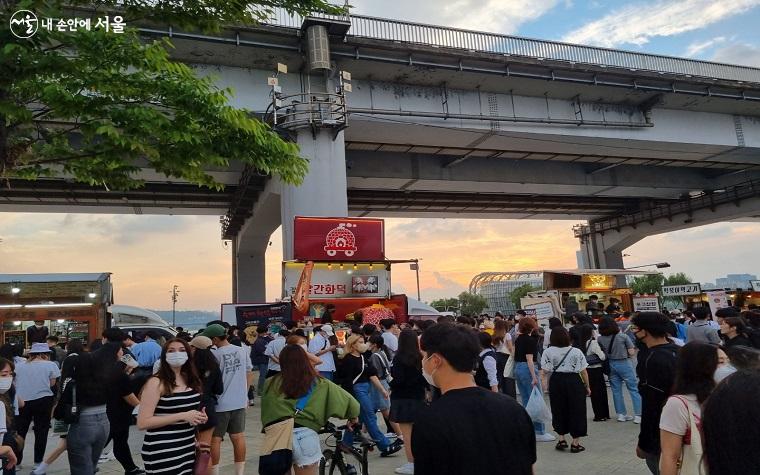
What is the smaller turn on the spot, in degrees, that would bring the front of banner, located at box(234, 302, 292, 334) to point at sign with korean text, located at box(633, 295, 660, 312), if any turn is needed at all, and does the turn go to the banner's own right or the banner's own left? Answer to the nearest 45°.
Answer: approximately 90° to the banner's own left

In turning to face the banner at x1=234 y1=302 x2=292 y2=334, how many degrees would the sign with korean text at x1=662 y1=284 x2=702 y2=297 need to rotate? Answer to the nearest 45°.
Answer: approximately 45° to its right

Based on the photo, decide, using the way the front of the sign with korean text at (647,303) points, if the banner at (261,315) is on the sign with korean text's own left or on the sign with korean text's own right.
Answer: on the sign with korean text's own right

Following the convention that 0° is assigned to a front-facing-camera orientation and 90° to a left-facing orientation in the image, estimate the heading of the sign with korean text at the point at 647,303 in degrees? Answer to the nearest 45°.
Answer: approximately 0°

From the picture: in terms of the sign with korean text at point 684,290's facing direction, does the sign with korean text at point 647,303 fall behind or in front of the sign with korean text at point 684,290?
in front

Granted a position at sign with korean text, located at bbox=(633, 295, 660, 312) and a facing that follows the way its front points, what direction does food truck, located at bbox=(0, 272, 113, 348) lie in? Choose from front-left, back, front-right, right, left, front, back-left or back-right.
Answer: front-right

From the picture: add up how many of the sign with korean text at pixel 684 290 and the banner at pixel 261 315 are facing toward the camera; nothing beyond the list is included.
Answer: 2
